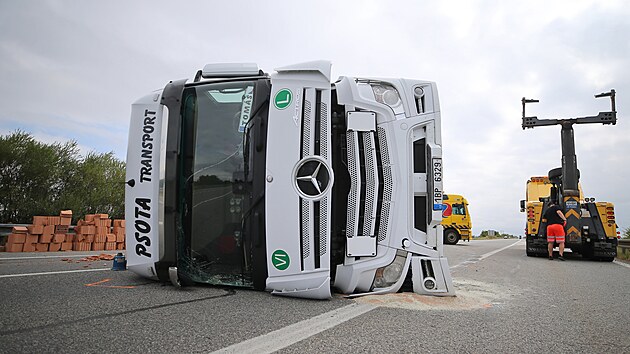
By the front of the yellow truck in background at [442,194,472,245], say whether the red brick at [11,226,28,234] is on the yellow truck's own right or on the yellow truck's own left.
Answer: on the yellow truck's own right

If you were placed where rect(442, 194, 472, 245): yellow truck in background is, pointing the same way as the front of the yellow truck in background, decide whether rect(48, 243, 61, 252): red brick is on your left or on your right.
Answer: on your right

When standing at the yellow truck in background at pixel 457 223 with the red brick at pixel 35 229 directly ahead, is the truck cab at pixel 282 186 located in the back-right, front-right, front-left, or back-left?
front-left

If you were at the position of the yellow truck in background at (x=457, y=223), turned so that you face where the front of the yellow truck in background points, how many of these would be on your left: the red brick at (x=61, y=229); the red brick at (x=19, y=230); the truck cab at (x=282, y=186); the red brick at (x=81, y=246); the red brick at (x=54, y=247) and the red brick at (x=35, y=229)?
0

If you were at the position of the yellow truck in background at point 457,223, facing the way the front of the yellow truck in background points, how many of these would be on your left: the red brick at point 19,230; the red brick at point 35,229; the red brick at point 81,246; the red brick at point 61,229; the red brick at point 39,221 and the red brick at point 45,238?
0
